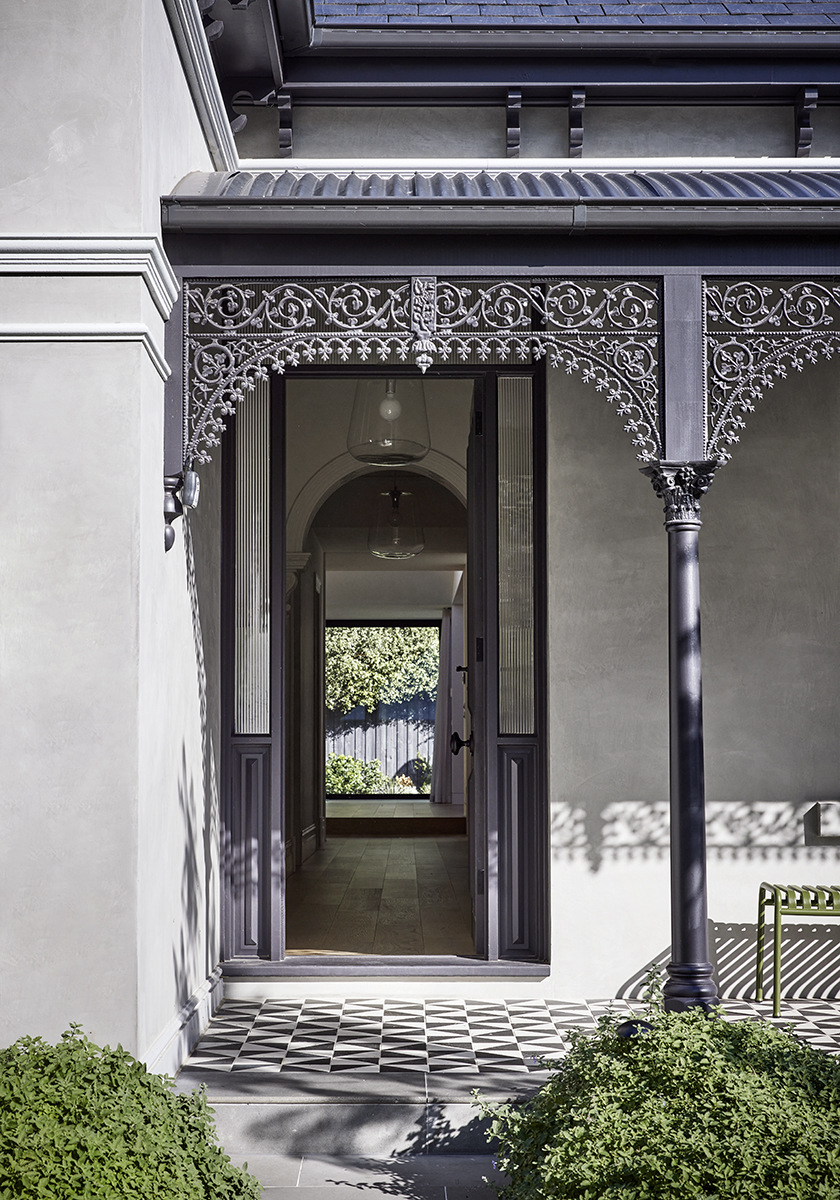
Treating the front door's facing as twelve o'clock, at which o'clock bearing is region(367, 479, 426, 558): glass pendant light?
The glass pendant light is roughly at 6 o'clock from the front door.

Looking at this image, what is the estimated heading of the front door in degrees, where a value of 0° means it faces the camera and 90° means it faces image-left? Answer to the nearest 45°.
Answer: approximately 0°

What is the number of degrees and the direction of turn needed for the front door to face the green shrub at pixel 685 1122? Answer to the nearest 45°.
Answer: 0° — it already faces it

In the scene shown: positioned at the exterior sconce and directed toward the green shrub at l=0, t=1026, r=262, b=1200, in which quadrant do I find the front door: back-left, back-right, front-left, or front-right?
back-left

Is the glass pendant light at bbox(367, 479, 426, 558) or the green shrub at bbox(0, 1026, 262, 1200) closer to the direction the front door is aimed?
the green shrub

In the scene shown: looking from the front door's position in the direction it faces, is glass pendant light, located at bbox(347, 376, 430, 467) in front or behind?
behind

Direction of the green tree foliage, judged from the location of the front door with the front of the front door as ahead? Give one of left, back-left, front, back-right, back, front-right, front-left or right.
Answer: back
